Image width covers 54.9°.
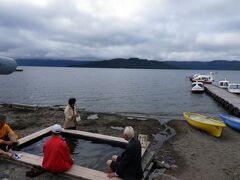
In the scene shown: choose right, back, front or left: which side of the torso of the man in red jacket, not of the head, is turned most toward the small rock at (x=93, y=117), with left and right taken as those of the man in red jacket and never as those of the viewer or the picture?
front

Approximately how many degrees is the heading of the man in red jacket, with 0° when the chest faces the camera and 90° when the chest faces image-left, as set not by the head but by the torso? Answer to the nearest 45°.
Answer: approximately 180°

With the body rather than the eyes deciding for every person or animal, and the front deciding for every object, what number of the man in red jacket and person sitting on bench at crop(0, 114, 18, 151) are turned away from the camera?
1

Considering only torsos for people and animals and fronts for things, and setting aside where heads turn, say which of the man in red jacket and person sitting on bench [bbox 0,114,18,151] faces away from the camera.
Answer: the man in red jacket

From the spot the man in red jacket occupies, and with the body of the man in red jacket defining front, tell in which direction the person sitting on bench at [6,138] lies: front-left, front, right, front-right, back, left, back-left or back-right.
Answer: front-left

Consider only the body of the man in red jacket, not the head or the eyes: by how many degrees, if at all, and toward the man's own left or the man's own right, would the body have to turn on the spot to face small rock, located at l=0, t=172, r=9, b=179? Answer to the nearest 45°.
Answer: approximately 90° to the man's own left
